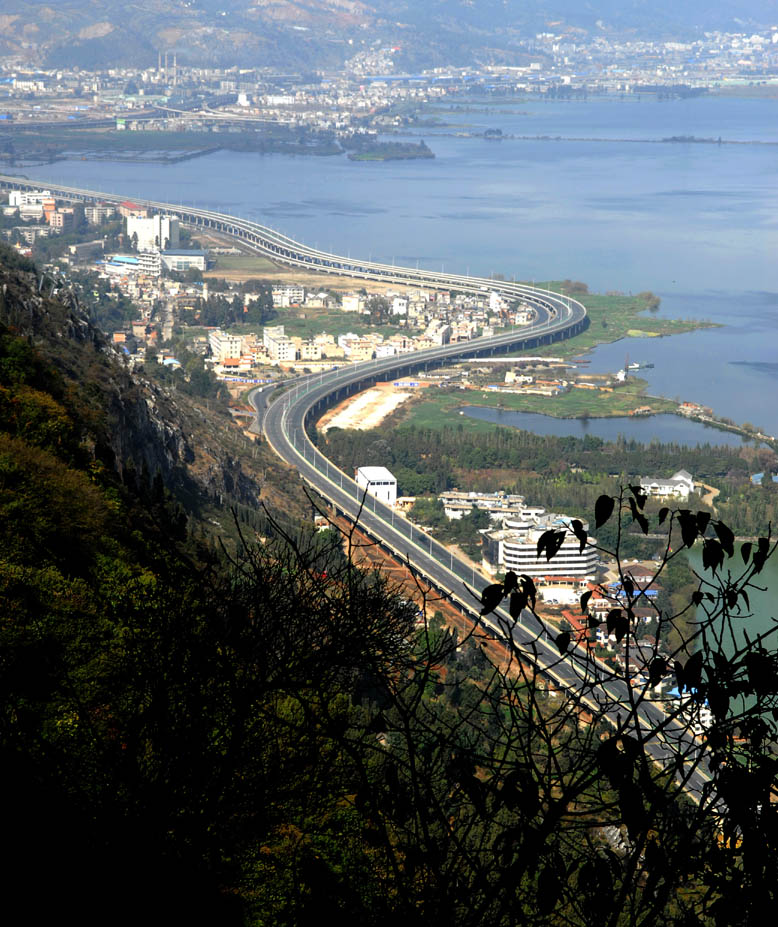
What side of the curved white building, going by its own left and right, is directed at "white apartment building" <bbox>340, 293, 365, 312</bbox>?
back

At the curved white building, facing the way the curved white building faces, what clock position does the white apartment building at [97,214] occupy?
The white apartment building is roughly at 5 o'clock from the curved white building.

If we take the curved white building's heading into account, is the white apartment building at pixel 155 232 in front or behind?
behind

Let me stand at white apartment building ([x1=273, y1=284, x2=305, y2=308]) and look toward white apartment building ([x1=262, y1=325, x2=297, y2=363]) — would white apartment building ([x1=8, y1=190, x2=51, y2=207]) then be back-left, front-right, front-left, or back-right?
back-right

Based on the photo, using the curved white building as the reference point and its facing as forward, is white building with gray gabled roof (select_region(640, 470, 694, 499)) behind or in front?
behind

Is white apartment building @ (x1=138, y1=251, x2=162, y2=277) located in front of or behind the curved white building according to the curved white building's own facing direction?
behind

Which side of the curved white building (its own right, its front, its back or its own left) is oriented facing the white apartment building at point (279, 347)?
back

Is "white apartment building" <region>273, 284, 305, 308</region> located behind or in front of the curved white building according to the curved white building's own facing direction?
behind

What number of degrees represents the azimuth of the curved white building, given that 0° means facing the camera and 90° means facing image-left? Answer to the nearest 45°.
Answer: approximately 0°
